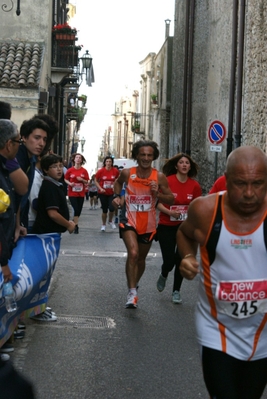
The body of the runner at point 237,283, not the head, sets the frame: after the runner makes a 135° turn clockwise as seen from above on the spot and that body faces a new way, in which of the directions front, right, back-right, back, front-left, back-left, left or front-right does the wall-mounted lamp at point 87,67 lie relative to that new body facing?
front-right

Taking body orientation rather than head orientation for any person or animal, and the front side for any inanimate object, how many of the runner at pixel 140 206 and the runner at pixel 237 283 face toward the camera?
2

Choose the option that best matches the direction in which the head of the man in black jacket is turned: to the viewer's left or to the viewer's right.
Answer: to the viewer's right

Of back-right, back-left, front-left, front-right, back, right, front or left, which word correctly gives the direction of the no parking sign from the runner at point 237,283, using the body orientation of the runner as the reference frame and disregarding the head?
back

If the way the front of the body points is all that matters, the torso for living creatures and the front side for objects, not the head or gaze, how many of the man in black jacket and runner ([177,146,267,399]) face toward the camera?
1

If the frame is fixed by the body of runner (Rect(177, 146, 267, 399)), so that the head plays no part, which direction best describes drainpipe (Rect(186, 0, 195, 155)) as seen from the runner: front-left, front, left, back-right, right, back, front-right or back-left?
back

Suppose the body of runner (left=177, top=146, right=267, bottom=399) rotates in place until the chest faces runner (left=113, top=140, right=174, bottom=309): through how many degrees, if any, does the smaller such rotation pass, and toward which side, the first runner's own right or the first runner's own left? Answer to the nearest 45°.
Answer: approximately 180°

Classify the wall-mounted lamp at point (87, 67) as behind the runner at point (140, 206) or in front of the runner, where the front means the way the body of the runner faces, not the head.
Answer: behind

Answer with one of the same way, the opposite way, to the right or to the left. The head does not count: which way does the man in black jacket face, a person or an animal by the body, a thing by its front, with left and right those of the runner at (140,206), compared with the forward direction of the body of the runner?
to the left

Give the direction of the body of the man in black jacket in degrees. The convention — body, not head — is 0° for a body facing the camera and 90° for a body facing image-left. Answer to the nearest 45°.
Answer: approximately 270°
